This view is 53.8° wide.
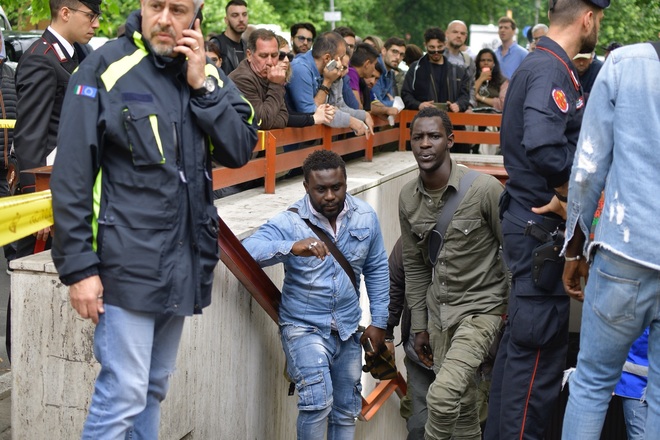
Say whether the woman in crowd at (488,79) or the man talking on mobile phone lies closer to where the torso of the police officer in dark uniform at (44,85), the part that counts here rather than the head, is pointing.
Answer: the man talking on mobile phone

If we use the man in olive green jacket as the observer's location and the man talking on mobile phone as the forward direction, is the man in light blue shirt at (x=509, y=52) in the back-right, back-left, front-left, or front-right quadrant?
back-right

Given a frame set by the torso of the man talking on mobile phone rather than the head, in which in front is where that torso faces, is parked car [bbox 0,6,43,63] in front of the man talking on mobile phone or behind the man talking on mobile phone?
behind

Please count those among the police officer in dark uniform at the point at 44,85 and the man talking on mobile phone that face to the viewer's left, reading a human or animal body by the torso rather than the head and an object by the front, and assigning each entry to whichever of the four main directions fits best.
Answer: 0

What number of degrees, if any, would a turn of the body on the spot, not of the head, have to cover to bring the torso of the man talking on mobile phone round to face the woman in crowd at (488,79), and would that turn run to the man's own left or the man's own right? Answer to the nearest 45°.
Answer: approximately 90° to the man's own left

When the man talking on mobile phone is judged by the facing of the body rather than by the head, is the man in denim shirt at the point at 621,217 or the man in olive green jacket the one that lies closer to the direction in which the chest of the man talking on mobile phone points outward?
the man in denim shirt

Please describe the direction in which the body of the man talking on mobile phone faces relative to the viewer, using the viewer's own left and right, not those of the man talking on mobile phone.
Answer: facing the viewer and to the right of the viewer

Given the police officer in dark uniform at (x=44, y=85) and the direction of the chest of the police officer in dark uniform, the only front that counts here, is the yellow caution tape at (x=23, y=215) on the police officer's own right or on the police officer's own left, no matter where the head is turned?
on the police officer's own right

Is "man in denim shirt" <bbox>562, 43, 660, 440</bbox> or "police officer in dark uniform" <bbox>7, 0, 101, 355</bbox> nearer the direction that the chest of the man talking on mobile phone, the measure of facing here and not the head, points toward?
the man in denim shirt

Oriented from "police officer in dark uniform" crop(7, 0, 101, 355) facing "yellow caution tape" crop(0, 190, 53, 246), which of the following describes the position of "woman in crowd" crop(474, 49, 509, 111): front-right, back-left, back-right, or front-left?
back-left

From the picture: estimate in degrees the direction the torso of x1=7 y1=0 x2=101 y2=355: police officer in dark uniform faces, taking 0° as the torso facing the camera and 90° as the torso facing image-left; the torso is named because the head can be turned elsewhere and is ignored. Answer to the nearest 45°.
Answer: approximately 315°

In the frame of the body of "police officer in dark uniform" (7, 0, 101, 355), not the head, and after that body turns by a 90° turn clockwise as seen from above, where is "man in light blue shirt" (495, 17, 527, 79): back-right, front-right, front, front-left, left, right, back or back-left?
back

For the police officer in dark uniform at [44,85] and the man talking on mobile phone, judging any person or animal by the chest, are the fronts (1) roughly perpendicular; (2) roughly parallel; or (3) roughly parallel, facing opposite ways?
roughly parallel

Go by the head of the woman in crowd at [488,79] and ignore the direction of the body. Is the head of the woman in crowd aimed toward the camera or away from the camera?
toward the camera
